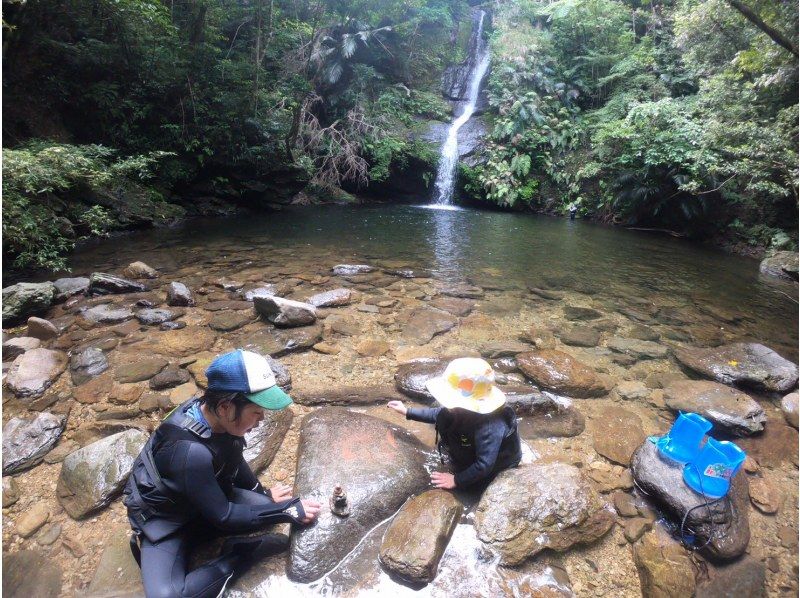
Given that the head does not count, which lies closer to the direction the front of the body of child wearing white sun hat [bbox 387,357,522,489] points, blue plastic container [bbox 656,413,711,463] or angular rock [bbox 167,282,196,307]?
the angular rock

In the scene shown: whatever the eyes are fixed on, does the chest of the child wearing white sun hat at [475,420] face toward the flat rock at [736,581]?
no

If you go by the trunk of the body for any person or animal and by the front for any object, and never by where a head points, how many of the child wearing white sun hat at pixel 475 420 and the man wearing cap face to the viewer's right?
1

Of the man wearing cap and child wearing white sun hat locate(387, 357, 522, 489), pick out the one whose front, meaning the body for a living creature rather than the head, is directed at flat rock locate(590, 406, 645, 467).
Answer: the man wearing cap

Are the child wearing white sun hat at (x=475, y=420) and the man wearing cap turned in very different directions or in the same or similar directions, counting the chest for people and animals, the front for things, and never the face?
very different directions

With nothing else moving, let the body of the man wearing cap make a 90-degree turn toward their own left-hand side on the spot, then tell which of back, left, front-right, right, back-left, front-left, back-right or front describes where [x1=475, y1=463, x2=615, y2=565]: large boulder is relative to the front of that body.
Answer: right

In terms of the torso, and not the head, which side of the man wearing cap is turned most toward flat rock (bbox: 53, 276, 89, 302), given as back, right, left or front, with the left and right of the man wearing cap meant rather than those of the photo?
left

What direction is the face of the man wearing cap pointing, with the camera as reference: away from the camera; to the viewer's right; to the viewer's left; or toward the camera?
to the viewer's right

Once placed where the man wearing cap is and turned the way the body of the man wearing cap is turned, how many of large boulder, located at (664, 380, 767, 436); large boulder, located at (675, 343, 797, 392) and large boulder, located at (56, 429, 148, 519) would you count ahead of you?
2

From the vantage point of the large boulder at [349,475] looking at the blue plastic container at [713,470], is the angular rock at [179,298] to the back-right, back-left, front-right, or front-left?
back-left

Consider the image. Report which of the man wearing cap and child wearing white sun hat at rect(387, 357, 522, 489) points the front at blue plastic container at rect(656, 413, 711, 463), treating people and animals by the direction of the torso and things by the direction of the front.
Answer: the man wearing cap

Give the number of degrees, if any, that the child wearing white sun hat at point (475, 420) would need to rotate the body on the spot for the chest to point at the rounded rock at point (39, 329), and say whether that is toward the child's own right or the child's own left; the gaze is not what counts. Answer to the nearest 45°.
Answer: approximately 45° to the child's own right

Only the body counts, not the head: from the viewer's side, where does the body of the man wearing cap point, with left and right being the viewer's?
facing to the right of the viewer

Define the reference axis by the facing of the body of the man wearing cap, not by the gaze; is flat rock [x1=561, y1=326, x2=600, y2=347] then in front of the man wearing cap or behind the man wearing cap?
in front

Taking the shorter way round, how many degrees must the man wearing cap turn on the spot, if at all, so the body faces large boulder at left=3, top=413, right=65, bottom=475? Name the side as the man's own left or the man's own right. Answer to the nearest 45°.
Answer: approximately 135° to the man's own left
